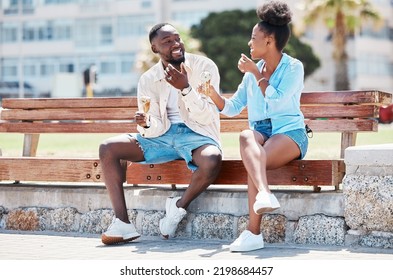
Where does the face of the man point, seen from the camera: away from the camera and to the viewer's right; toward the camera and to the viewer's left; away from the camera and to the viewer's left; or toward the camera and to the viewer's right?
toward the camera and to the viewer's right

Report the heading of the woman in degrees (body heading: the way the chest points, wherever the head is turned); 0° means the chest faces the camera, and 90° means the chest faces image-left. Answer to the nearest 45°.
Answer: approximately 45°

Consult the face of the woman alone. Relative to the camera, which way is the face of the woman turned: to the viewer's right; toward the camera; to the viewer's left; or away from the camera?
to the viewer's left

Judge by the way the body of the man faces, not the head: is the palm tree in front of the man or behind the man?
behind

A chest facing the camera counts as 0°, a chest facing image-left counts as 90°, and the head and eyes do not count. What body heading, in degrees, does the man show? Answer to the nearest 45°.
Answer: approximately 0°

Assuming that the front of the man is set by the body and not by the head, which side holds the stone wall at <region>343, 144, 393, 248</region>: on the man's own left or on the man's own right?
on the man's own left

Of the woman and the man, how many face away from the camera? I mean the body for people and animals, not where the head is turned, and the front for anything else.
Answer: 0

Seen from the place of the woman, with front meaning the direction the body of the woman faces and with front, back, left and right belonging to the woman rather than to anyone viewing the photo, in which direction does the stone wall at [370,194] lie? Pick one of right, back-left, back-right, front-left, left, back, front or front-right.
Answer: back-left
